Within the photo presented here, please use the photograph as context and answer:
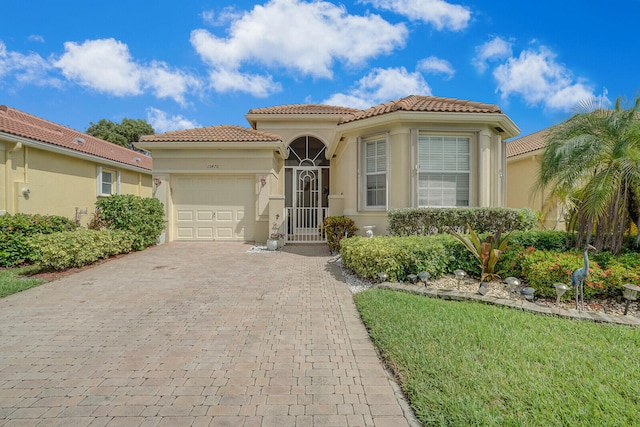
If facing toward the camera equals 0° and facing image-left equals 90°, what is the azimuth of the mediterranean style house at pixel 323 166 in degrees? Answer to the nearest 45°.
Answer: approximately 0°

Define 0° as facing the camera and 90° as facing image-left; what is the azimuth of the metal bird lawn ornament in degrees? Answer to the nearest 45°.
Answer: approximately 270°

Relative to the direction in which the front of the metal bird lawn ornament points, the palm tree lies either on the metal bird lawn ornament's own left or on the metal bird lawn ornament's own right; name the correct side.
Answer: on the metal bird lawn ornament's own left

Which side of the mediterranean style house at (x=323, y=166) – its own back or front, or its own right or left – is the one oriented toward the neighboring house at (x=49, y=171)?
right

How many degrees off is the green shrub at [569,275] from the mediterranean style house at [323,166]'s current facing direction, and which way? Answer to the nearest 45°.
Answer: approximately 45° to its left

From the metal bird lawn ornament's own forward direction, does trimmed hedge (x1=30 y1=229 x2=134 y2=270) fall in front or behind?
behind

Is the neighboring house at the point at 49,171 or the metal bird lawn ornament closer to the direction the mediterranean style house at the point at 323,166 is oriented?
the metal bird lawn ornament

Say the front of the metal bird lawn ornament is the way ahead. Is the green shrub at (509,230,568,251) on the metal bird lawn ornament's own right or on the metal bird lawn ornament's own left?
on the metal bird lawn ornament's own left
